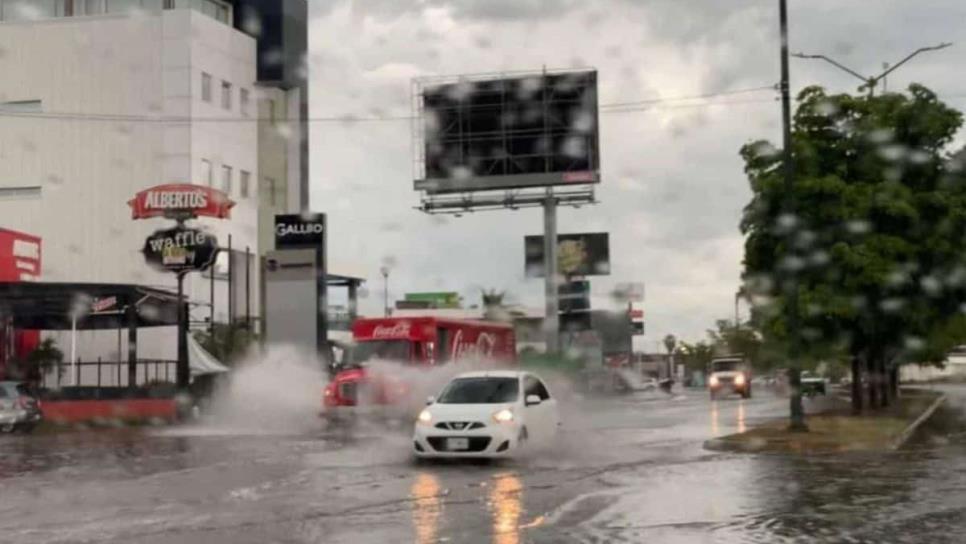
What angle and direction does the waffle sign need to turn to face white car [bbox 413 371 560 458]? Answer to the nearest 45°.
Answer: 0° — it already faces it

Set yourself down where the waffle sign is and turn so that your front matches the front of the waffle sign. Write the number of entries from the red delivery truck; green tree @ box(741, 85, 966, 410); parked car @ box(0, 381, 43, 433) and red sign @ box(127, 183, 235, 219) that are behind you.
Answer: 1

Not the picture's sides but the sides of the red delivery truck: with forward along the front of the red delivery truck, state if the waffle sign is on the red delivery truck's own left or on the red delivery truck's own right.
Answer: on the red delivery truck's own right

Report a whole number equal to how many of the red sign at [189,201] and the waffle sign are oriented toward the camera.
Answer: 2

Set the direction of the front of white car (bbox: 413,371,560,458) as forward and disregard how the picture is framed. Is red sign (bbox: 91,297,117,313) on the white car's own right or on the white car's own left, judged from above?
on the white car's own right

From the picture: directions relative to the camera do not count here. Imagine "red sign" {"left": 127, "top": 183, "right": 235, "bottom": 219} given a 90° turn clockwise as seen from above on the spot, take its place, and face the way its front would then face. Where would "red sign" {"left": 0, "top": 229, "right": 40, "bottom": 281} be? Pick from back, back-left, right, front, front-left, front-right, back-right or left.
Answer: front

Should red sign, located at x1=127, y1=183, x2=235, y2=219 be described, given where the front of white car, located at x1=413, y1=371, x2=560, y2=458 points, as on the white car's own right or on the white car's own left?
on the white car's own right

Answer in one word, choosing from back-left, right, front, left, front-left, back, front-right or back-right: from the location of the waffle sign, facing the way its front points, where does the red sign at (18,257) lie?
back-right

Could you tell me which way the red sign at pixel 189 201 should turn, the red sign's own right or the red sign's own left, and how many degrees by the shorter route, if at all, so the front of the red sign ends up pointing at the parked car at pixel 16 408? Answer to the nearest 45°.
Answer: approximately 45° to the red sign's own right

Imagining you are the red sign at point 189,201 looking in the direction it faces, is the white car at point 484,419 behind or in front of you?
in front
